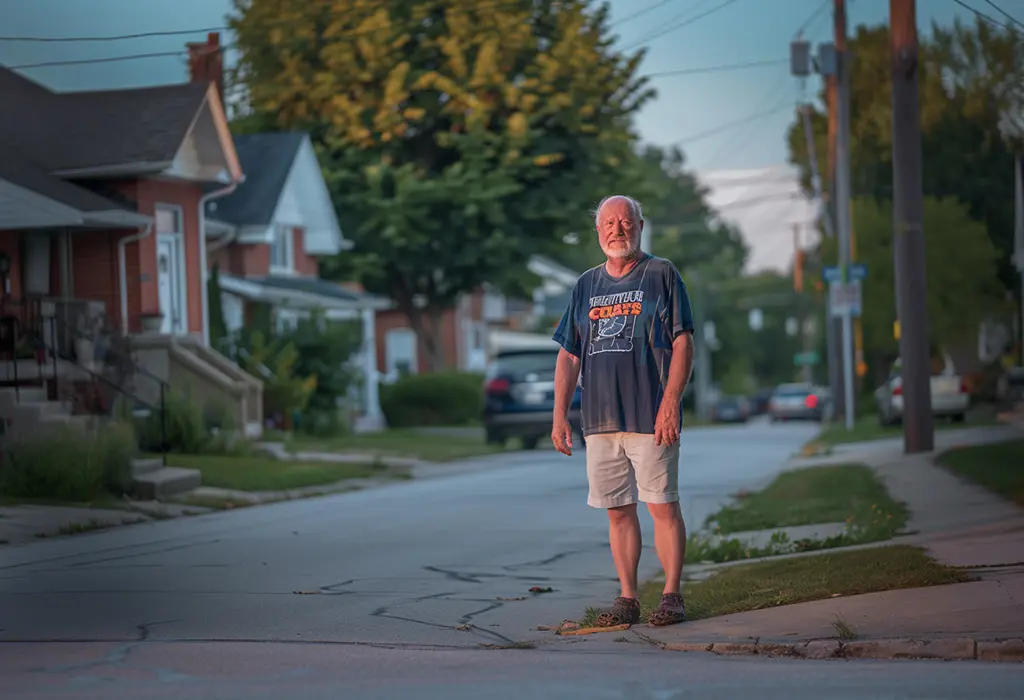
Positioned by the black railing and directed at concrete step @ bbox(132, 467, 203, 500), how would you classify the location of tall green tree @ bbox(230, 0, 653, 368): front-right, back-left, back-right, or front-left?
back-left

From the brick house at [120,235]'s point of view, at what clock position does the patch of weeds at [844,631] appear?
The patch of weeds is roughly at 1 o'clock from the brick house.

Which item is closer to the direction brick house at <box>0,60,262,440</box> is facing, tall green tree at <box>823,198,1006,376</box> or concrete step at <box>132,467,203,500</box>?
the concrete step

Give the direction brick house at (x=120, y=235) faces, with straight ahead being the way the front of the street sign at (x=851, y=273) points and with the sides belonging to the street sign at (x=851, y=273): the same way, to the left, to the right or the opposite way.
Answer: to the left

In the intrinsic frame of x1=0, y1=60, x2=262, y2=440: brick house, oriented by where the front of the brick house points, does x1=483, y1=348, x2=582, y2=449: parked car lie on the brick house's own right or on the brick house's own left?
on the brick house's own left

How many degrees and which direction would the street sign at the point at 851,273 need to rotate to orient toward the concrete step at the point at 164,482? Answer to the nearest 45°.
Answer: approximately 45° to its right

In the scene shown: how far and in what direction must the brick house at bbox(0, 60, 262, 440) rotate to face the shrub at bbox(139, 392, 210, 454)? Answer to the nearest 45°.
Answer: approximately 45° to its right

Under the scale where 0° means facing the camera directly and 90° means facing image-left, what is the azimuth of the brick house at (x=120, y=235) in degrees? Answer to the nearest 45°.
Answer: approximately 315°

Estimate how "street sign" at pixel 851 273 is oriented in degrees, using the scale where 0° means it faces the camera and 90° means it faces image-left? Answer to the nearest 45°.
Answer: approximately 0°
